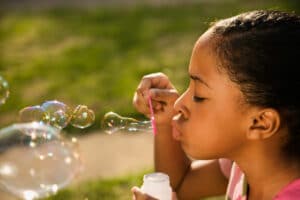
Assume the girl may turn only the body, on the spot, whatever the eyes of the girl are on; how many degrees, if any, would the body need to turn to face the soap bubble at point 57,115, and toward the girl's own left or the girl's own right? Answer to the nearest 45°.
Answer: approximately 45° to the girl's own right

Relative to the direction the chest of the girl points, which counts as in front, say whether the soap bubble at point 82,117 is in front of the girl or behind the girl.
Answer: in front

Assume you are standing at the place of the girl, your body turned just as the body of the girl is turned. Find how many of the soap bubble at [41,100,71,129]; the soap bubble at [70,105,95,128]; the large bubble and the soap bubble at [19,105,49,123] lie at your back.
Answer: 0

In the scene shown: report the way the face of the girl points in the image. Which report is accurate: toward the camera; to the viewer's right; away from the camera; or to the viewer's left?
to the viewer's left

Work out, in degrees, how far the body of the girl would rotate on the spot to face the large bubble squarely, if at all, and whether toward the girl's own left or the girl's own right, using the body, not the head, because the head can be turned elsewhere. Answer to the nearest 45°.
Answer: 0° — they already face it

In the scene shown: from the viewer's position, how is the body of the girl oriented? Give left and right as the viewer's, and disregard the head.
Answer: facing to the left of the viewer

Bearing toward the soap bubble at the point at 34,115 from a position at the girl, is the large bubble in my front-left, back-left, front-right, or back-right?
front-left

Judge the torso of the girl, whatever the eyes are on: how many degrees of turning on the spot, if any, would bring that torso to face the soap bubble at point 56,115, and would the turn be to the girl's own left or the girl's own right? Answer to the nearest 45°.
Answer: approximately 45° to the girl's own right
